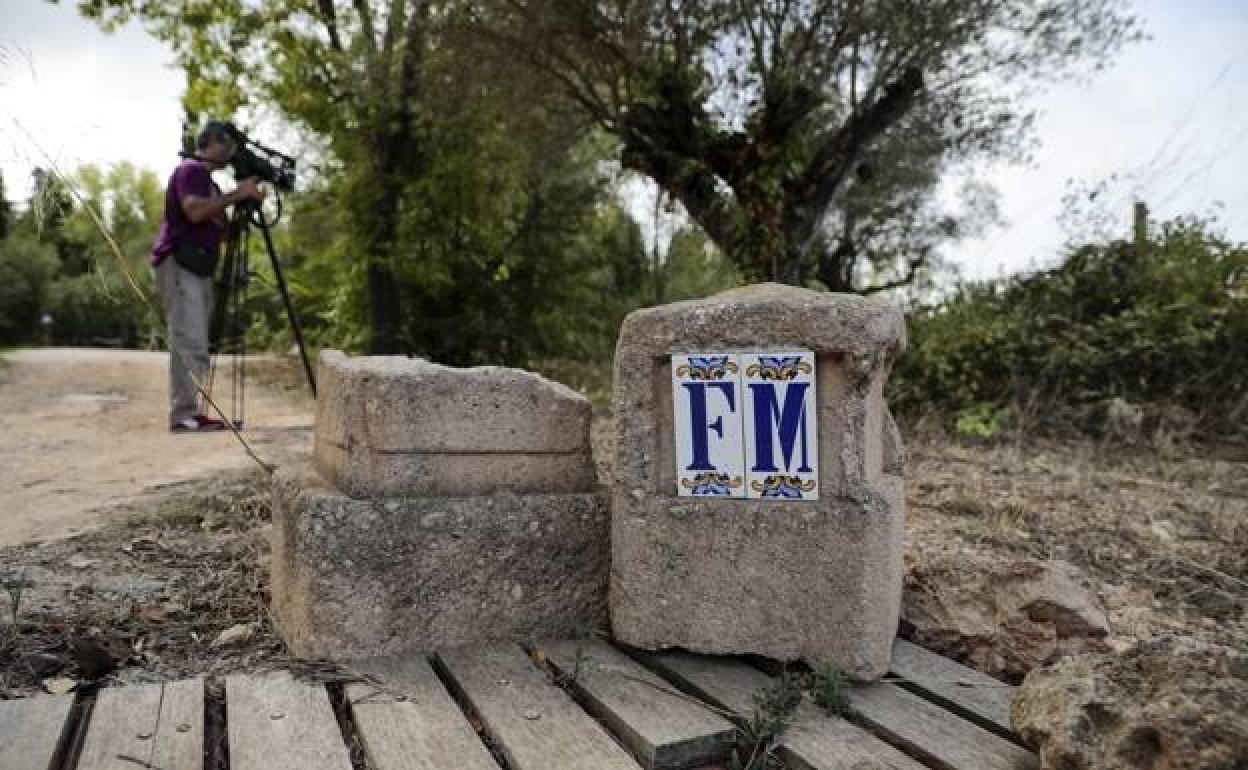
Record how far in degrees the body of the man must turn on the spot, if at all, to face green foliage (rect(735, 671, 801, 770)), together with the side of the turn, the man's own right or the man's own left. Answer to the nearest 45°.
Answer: approximately 90° to the man's own right

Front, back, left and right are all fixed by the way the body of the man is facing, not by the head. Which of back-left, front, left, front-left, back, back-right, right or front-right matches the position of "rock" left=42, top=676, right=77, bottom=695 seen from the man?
right

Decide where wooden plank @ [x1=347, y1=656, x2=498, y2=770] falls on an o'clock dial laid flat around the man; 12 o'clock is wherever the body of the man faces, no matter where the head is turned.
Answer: The wooden plank is roughly at 3 o'clock from the man.

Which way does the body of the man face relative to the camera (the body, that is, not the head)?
to the viewer's right

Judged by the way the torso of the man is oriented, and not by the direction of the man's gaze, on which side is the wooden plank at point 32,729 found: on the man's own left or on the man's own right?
on the man's own right

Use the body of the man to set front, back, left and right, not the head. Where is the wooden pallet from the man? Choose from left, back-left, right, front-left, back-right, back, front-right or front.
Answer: right

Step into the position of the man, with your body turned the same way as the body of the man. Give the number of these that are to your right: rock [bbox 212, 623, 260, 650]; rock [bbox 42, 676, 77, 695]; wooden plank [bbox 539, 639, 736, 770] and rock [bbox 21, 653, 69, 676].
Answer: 4

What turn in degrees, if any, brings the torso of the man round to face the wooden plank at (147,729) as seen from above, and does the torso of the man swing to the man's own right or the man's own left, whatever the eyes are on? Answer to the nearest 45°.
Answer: approximately 90° to the man's own right

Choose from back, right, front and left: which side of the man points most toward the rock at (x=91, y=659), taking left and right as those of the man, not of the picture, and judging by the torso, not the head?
right

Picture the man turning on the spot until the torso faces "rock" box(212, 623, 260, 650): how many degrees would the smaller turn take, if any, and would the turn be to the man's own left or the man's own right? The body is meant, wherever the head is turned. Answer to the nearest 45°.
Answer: approximately 90° to the man's own right

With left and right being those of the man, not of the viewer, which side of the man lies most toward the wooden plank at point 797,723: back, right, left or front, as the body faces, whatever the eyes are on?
right
